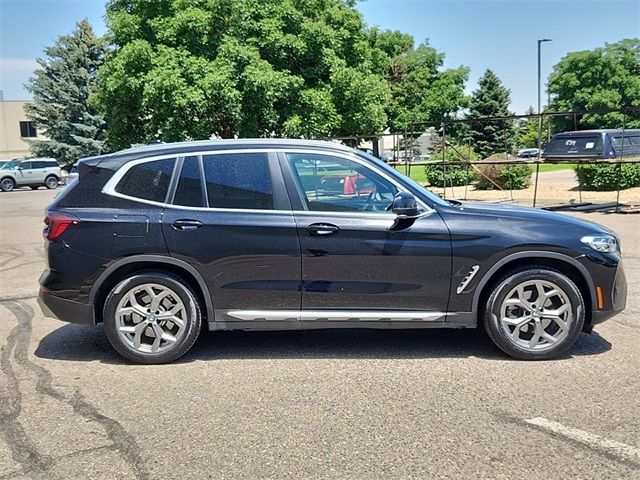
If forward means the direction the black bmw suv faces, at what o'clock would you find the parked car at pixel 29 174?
The parked car is roughly at 8 o'clock from the black bmw suv.

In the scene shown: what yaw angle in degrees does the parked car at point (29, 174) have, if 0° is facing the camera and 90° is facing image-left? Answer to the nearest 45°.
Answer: approximately 90°

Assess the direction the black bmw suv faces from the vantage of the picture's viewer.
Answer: facing to the right of the viewer

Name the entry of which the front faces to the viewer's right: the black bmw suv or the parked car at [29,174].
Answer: the black bmw suv

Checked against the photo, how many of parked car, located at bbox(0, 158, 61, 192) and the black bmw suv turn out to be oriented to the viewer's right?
1

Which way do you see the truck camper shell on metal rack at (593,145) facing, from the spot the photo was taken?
facing away from the viewer and to the right of the viewer

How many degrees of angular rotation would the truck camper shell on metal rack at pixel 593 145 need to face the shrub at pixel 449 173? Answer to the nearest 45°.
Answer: approximately 90° to its left
